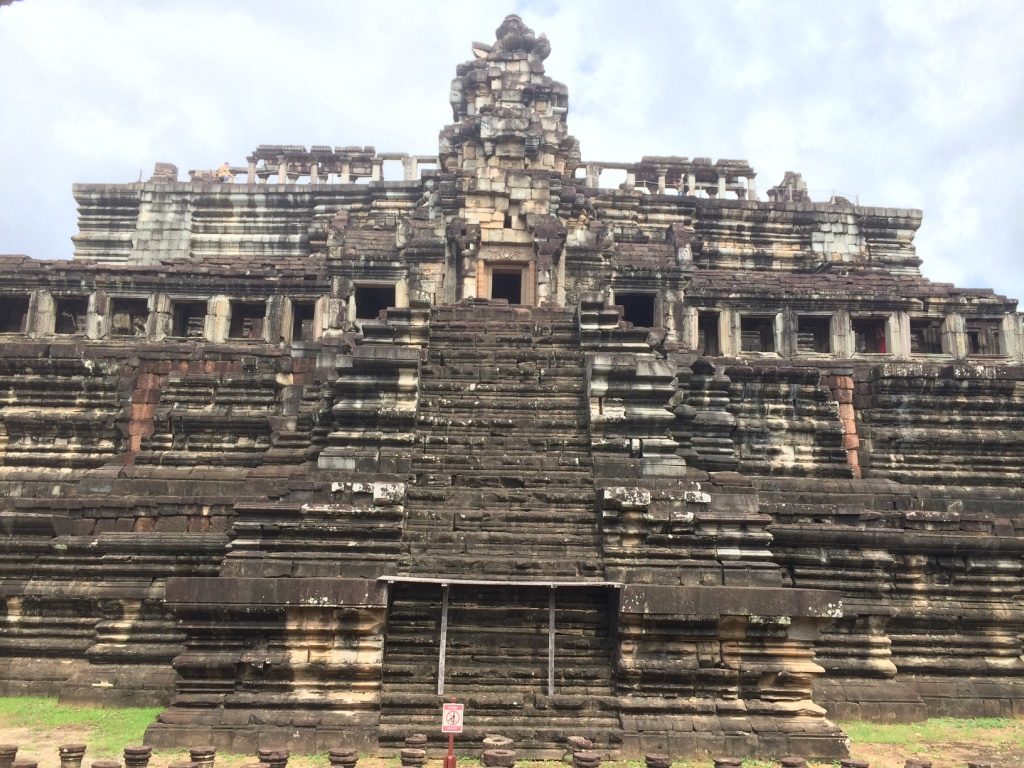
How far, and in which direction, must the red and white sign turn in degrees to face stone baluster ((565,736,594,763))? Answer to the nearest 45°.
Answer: approximately 135° to its left

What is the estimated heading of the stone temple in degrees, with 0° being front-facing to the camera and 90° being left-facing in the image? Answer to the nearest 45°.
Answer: approximately 0°

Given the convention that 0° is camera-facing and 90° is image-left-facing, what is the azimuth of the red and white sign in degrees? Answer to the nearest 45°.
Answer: approximately 0°

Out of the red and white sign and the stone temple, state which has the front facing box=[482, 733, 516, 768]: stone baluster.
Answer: the stone temple

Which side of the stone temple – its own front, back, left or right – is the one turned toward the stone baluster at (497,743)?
front

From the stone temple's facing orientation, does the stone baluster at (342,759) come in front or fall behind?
in front

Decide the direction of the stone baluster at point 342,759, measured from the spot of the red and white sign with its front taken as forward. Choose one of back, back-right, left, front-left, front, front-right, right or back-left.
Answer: right

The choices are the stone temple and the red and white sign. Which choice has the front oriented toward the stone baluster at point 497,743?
the stone temple

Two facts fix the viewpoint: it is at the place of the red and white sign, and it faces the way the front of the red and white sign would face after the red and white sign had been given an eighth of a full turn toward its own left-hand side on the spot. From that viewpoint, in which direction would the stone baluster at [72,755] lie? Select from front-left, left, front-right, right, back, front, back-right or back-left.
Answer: back-right

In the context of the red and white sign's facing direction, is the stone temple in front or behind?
behind

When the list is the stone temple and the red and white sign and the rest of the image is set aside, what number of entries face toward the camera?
2
